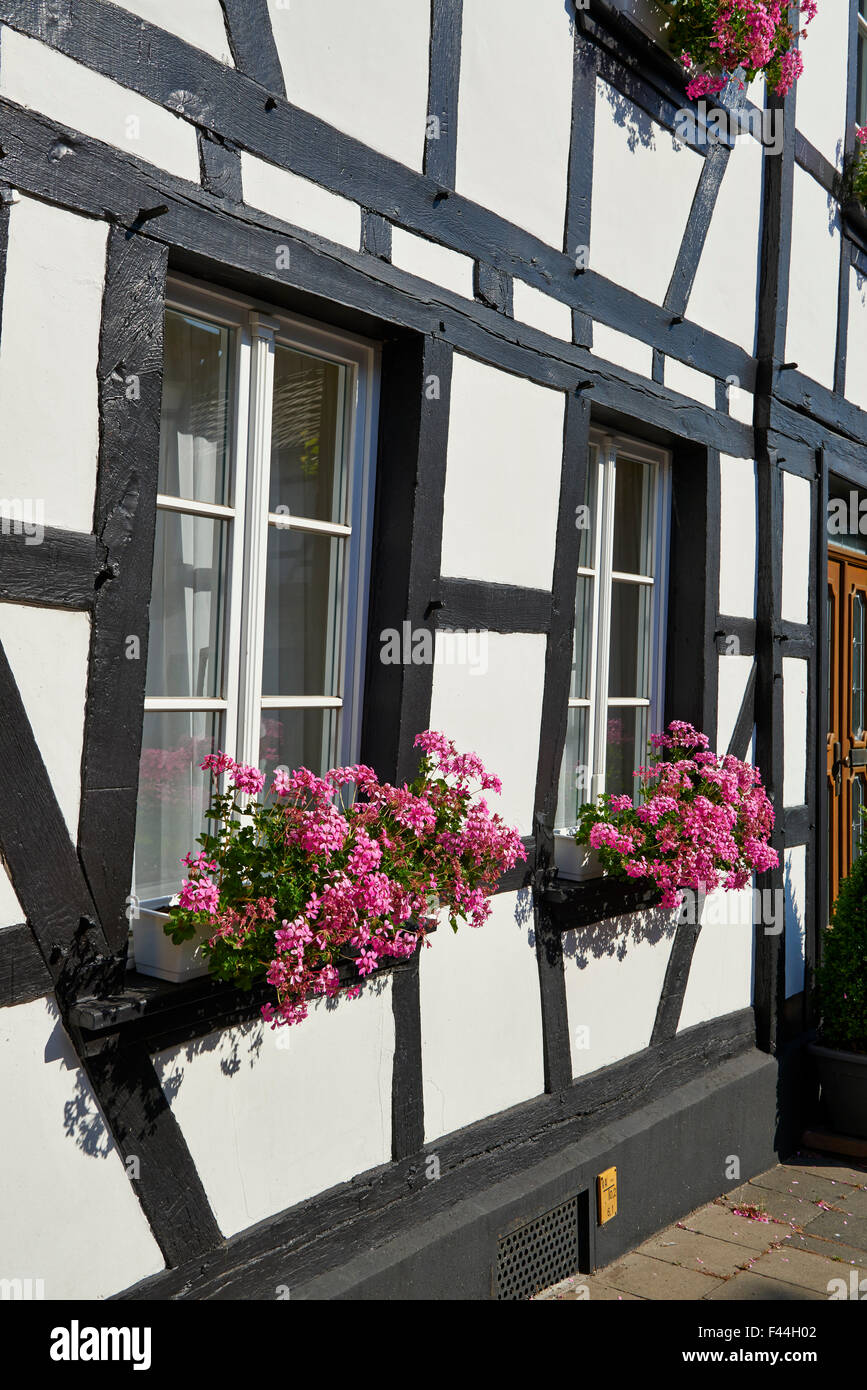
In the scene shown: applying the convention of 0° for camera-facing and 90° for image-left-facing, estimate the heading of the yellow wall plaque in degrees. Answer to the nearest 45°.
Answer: approximately 315°

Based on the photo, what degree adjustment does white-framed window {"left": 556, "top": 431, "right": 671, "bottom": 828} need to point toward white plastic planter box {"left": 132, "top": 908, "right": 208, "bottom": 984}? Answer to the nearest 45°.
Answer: approximately 90° to its right

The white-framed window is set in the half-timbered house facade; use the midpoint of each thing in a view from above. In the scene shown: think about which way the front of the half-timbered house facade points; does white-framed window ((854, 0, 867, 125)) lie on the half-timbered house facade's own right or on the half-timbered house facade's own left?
on the half-timbered house facade's own left

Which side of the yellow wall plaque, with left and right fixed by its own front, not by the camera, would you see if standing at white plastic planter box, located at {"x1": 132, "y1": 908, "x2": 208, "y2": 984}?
right
